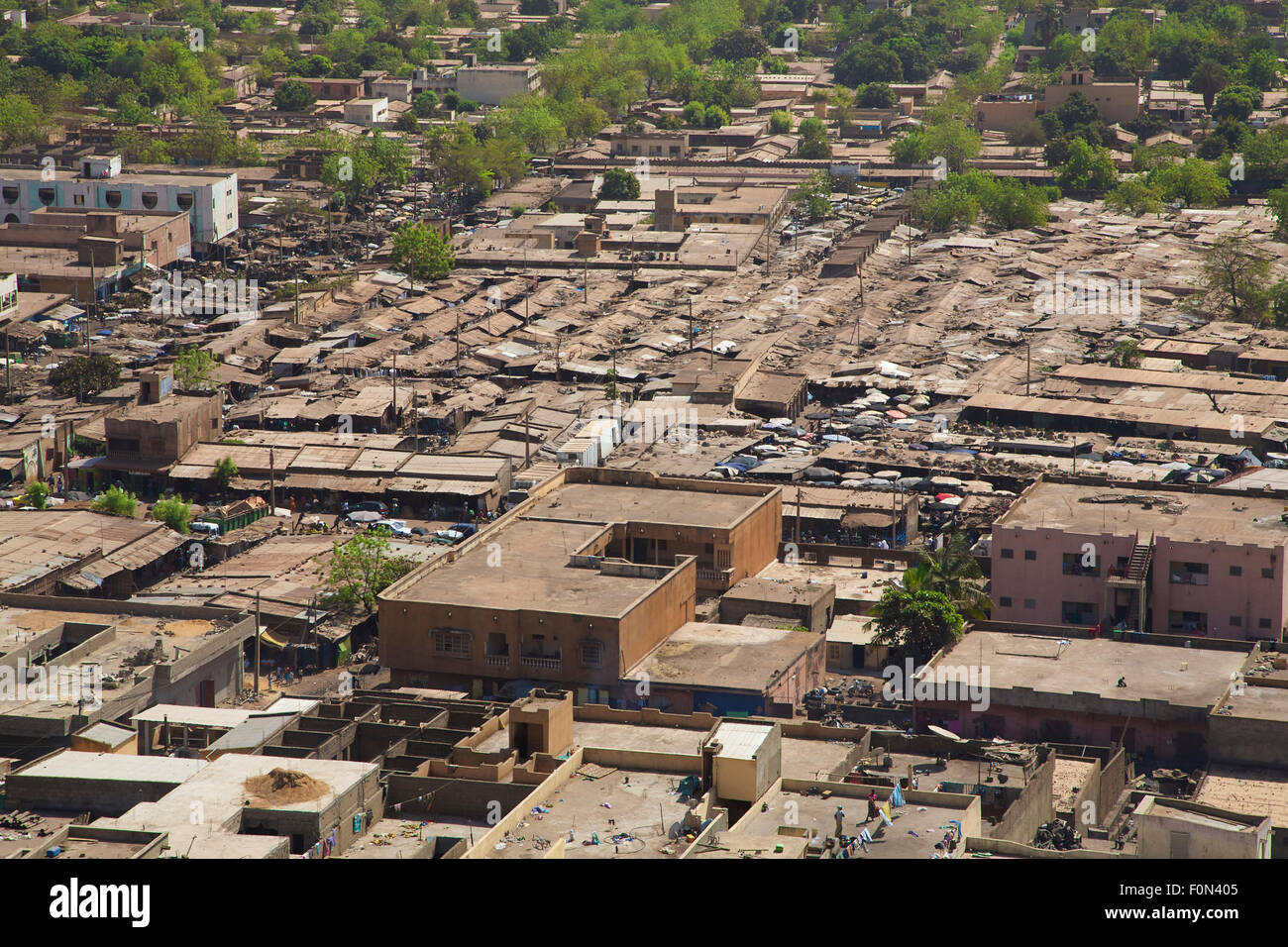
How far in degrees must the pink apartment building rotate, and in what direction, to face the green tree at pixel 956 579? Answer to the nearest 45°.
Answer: approximately 45° to its right

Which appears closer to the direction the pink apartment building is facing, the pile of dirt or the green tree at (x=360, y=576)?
the pile of dirt

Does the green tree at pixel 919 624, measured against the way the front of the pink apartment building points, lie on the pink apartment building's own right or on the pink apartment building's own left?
on the pink apartment building's own right

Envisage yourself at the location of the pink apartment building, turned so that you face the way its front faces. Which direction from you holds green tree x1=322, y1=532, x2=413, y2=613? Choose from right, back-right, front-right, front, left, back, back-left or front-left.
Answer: right

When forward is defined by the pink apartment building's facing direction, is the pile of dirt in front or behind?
in front

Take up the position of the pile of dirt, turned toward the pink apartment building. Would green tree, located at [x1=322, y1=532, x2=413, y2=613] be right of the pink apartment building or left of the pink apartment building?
left

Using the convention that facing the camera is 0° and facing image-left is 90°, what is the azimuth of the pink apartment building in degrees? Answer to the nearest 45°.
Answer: approximately 0°
